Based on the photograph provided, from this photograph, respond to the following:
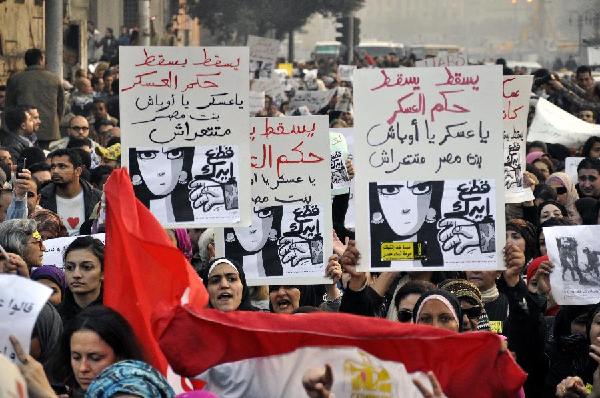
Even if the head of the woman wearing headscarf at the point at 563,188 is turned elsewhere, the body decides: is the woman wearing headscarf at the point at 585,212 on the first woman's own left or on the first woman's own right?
on the first woman's own left

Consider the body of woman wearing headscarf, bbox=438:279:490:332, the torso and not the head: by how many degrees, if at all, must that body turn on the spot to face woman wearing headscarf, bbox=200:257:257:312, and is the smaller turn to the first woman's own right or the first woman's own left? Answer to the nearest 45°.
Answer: approximately 45° to the first woman's own right

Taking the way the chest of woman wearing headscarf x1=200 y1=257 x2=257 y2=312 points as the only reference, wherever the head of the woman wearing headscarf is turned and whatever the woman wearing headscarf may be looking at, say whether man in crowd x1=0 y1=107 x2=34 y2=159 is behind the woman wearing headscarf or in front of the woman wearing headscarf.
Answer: behind

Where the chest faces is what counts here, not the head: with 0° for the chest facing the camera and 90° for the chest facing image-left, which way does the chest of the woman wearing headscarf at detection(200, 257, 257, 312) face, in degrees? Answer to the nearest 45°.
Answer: approximately 0°

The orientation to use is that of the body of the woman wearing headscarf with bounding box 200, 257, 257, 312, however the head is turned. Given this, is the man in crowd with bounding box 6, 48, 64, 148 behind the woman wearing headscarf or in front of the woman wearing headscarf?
behind
